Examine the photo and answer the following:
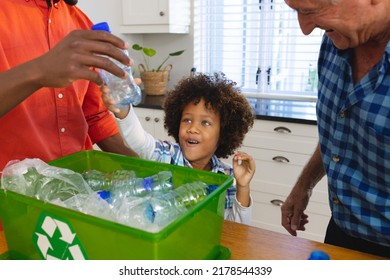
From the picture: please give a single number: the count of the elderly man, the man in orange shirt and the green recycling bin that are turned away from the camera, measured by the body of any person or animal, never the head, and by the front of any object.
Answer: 0

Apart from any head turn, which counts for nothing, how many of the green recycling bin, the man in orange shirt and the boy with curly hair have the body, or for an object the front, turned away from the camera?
0

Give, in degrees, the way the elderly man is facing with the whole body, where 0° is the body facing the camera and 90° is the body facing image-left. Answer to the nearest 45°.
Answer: approximately 45°

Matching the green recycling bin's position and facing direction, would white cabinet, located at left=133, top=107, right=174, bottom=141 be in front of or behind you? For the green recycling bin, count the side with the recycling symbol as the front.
behind

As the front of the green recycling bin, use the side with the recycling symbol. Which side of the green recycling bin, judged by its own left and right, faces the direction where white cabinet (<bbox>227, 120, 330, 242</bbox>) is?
back

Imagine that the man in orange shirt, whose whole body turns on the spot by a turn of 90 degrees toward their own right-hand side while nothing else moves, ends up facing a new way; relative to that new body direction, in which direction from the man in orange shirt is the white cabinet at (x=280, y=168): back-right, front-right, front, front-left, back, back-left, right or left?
back

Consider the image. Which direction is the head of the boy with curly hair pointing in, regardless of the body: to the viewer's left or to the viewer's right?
to the viewer's left

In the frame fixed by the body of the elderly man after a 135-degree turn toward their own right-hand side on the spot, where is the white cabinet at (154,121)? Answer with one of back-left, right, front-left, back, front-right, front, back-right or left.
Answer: front-left

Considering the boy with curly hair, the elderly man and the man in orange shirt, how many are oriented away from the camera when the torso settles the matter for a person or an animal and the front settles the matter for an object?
0

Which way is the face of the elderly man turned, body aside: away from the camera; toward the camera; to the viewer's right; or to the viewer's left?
to the viewer's left

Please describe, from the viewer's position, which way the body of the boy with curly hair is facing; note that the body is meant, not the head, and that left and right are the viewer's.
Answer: facing the viewer and to the left of the viewer

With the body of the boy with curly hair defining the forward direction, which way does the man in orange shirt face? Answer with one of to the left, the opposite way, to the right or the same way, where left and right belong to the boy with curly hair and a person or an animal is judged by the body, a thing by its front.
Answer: to the left

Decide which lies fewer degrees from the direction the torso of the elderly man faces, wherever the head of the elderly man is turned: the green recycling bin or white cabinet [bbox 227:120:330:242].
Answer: the green recycling bin

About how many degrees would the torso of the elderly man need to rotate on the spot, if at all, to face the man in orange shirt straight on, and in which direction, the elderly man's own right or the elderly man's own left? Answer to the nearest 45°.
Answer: approximately 45° to the elderly man's own right

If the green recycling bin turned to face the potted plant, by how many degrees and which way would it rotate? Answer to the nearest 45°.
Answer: approximately 135° to its right

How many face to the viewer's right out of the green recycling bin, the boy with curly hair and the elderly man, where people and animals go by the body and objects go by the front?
0
